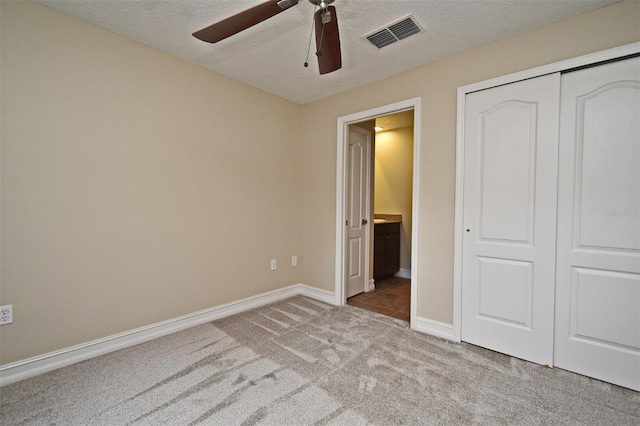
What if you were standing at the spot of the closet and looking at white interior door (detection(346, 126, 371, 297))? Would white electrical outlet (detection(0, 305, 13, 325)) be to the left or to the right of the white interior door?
left

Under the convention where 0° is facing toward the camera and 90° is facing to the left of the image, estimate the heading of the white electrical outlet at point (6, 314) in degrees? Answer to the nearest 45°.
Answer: approximately 0°

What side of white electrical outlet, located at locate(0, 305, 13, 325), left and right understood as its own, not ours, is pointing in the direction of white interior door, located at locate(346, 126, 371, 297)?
left

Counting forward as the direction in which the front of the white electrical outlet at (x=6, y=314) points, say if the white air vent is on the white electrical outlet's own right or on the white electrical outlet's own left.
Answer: on the white electrical outlet's own left

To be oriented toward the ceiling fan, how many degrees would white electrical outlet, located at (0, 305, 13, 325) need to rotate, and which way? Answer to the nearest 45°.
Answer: approximately 45° to its left

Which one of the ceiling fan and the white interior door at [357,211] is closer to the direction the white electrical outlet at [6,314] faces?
the ceiling fan

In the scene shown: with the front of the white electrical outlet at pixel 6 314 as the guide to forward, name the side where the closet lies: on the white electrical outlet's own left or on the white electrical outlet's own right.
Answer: on the white electrical outlet's own left

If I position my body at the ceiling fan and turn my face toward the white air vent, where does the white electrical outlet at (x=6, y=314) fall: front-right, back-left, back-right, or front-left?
back-left

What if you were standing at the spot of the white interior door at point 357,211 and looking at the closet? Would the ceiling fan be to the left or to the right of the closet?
right
